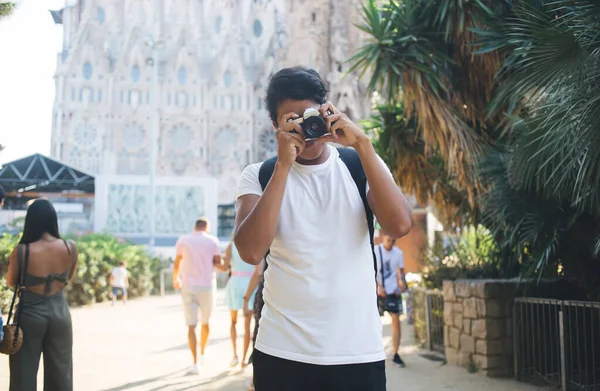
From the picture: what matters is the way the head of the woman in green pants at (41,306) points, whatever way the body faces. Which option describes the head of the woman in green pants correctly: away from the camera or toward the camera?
away from the camera

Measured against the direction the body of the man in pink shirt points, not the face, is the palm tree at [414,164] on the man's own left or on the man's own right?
on the man's own right

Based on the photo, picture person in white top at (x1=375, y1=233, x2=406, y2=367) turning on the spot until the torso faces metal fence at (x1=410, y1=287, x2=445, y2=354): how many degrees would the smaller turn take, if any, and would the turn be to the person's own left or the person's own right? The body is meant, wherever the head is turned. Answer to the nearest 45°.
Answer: approximately 135° to the person's own left

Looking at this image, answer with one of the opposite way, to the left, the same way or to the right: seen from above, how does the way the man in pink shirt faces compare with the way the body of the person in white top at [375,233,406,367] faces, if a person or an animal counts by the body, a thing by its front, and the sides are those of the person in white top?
the opposite way

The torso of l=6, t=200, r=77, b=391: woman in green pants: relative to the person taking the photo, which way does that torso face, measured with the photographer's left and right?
facing away from the viewer

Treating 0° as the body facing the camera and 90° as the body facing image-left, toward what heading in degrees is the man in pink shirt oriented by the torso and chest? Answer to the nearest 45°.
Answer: approximately 180°

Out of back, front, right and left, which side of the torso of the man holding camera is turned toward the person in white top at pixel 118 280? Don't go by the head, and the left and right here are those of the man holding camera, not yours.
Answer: back

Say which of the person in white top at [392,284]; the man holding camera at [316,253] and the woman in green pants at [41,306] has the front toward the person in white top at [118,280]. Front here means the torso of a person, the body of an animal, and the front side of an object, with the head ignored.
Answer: the woman in green pants

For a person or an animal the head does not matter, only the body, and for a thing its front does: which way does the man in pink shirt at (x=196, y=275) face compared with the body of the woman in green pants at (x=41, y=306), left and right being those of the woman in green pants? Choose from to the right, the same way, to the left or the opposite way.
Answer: the same way

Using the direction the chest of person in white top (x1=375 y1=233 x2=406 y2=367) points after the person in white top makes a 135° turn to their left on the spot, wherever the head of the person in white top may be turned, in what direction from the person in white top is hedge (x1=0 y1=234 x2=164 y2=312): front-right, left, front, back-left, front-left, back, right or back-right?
left

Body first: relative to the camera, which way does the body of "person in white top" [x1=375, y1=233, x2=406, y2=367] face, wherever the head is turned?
toward the camera

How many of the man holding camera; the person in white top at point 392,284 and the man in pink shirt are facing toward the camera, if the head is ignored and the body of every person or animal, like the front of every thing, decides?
2

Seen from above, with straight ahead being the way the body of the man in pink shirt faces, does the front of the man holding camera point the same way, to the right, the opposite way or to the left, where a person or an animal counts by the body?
the opposite way

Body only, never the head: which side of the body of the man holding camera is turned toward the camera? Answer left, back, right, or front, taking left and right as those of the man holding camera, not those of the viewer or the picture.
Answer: front

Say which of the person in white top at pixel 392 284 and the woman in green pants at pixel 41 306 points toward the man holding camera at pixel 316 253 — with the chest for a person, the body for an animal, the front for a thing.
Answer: the person in white top

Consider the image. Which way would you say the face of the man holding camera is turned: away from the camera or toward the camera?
toward the camera
